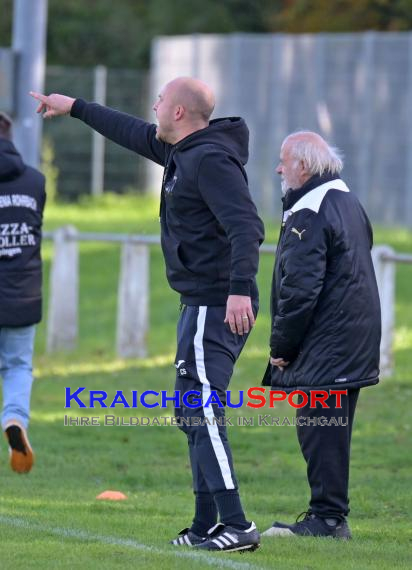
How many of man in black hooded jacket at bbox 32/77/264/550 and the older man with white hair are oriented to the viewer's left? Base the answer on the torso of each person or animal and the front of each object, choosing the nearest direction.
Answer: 2

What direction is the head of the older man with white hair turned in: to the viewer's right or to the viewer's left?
to the viewer's left

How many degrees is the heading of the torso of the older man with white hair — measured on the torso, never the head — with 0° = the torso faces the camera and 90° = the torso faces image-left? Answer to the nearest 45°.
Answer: approximately 90°

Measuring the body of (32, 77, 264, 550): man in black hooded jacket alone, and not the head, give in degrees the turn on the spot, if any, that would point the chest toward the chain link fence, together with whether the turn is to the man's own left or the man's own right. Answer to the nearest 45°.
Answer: approximately 90° to the man's own right

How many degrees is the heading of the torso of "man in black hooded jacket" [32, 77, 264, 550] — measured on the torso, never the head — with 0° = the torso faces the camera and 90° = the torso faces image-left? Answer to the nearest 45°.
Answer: approximately 90°

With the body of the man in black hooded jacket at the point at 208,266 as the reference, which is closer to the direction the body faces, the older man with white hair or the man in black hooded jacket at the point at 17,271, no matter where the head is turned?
the man in black hooded jacket

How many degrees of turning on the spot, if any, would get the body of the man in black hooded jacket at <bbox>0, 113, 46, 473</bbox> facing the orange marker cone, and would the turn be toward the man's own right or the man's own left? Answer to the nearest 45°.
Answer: approximately 135° to the man's own right

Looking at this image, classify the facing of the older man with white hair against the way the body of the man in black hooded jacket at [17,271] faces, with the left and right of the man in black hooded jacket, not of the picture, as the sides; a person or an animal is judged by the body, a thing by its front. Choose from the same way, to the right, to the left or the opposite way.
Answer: to the left

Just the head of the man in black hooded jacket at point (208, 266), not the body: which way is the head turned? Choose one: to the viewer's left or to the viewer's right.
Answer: to the viewer's left

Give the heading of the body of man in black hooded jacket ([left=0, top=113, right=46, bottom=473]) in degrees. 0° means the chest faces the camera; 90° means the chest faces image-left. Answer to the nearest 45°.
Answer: approximately 180°
